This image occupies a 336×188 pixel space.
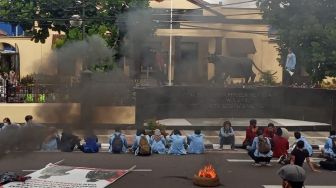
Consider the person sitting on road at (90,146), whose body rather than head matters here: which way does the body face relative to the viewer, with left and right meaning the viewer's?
facing away from the viewer

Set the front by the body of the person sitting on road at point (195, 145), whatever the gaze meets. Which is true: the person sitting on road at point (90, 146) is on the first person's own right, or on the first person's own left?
on the first person's own left

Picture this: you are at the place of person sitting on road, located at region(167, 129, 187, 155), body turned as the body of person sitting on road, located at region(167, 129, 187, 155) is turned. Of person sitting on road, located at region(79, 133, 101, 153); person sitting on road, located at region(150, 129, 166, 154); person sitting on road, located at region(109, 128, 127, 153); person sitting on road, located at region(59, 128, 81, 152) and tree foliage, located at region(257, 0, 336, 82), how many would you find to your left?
4

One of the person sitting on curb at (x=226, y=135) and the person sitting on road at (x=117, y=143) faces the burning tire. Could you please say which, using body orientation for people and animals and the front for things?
the person sitting on curb at (x=226, y=135)

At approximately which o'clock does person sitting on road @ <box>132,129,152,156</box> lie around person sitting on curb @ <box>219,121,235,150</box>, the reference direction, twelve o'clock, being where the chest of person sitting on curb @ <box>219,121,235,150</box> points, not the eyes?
person sitting on road @ <box>132,129,152,156</box> is roughly at 2 o'clock from person sitting on curb @ <box>219,121,235,150</box>.

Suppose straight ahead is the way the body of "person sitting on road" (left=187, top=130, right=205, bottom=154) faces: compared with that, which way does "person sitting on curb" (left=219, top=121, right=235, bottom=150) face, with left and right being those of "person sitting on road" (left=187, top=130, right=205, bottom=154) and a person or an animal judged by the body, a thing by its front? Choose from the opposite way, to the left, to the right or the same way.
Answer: the opposite way

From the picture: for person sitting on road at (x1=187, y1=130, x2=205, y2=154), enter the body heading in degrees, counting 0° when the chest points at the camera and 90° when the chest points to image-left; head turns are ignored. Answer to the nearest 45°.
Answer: approximately 180°

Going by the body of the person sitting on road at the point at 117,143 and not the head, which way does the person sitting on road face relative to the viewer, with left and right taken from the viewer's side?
facing away from the viewer

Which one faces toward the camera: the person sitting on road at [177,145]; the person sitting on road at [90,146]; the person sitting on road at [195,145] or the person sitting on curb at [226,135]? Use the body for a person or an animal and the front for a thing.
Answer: the person sitting on curb at [226,135]

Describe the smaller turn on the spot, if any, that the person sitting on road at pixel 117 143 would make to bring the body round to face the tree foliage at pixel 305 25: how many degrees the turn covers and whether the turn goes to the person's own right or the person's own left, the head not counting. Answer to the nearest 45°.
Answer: approximately 90° to the person's own right

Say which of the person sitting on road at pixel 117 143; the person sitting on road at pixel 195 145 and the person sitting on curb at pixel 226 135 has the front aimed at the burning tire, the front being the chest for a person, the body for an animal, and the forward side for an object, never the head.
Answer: the person sitting on curb at pixel 226 135

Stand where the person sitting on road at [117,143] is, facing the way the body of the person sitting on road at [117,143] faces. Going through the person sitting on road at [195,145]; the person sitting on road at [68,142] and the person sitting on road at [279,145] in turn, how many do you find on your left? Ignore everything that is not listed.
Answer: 1
